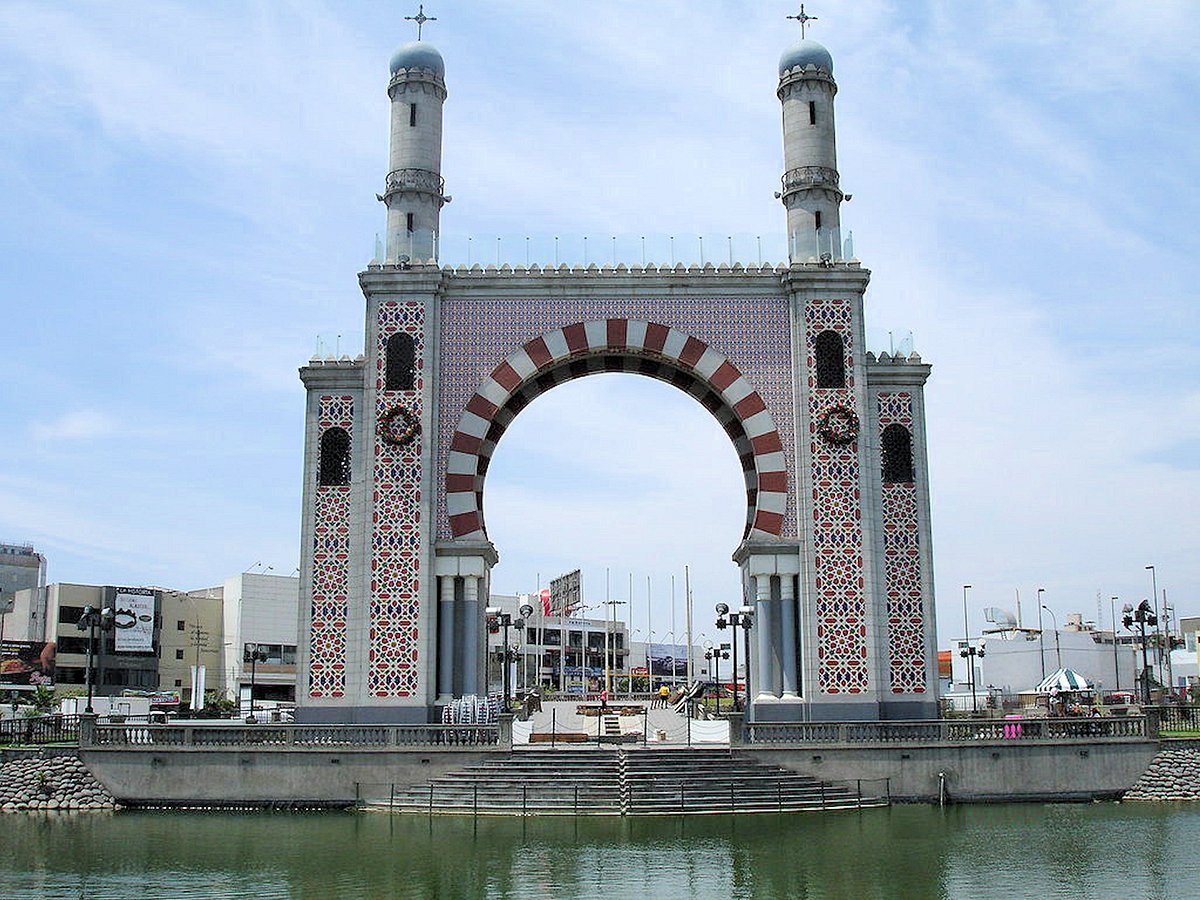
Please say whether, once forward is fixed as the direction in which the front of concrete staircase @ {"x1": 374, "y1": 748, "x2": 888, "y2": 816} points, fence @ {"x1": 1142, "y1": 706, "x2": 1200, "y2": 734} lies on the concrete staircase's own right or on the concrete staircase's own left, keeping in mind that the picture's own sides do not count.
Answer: on the concrete staircase's own left

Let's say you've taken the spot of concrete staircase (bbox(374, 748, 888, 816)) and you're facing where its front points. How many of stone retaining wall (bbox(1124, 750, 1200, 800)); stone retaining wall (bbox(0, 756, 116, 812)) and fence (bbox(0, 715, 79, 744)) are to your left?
1

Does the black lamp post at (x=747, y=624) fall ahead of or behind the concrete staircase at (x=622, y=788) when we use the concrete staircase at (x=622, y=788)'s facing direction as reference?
behind

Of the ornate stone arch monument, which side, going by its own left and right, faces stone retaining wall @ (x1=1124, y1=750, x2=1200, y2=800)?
left

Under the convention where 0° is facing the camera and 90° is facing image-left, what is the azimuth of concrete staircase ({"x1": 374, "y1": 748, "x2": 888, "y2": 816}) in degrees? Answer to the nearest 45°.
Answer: approximately 0°

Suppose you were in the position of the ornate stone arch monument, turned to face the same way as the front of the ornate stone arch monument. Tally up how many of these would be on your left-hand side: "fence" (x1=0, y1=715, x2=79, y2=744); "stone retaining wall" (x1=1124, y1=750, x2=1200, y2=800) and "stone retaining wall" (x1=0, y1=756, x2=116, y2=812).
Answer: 1

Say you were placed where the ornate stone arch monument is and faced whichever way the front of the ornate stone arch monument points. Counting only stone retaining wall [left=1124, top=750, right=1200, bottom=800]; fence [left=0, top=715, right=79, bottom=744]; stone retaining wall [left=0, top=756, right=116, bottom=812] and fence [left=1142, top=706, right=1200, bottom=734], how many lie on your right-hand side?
2

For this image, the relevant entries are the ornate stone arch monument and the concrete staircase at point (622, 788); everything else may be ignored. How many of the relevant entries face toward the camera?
2

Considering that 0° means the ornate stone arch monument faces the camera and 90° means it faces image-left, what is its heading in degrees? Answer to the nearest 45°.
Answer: approximately 0°

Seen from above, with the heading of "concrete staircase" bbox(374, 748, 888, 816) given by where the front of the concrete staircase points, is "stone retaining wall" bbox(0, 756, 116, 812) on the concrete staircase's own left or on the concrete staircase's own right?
on the concrete staircase's own right

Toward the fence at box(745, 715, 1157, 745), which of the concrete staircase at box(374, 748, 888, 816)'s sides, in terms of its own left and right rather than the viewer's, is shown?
left

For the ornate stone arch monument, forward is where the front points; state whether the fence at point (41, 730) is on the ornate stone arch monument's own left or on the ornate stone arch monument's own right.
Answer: on the ornate stone arch monument's own right
